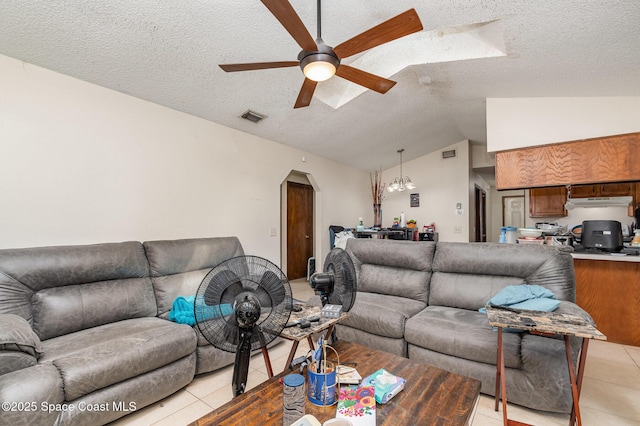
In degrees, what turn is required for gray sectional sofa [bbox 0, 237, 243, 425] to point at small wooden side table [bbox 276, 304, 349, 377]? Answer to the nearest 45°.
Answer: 0° — it already faces it

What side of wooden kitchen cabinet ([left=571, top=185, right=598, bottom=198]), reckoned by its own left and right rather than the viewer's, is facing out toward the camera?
front

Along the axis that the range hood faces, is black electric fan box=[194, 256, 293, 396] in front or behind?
in front

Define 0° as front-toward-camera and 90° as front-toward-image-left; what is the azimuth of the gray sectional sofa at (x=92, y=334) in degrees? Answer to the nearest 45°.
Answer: approximately 315°

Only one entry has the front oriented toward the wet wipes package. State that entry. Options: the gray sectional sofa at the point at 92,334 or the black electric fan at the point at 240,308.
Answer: the gray sectional sofa

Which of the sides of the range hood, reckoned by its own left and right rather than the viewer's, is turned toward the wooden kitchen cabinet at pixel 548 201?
right

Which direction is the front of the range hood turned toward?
toward the camera

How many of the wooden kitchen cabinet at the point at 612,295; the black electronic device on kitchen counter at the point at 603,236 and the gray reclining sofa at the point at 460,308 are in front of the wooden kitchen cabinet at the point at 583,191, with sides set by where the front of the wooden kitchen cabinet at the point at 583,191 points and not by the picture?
3

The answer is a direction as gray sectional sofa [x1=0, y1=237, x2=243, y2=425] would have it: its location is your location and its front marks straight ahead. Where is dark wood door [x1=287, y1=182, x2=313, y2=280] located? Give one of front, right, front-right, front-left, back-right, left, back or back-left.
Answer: left

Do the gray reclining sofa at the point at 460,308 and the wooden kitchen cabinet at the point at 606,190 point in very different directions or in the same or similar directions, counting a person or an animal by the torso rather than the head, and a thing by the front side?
same or similar directions

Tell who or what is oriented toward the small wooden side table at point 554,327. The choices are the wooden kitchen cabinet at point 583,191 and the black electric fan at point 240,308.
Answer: the wooden kitchen cabinet

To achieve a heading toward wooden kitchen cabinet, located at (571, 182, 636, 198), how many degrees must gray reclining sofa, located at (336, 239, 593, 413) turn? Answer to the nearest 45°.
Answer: approximately 180°

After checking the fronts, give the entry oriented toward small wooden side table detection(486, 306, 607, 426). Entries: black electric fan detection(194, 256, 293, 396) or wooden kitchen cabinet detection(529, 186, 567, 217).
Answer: the wooden kitchen cabinet

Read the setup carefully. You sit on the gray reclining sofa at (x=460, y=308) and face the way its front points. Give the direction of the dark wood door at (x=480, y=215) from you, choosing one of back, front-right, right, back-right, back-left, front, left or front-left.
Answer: back-right

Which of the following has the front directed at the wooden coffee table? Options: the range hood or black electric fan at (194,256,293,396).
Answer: the range hood

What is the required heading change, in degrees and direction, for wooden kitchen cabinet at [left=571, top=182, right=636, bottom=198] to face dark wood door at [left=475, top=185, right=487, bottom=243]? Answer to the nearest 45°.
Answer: approximately 135° to its right

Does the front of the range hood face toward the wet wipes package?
yes
